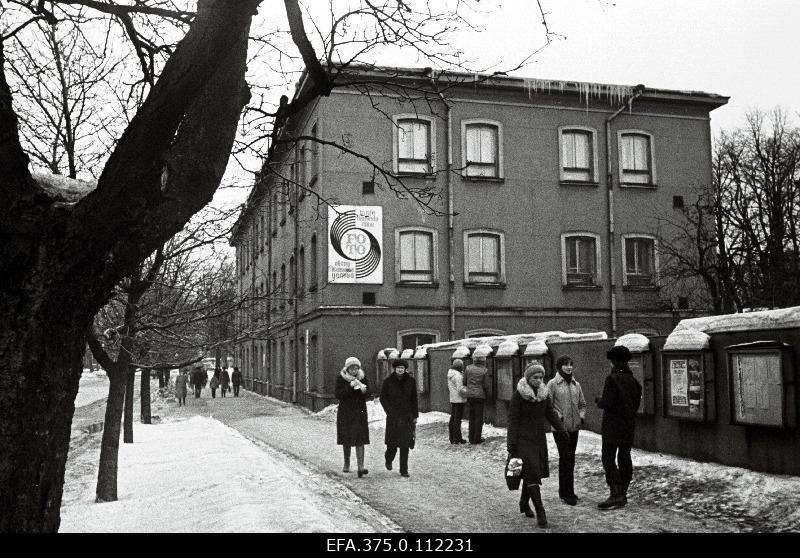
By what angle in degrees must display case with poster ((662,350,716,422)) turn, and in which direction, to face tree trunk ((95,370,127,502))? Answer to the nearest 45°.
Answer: approximately 45° to its right

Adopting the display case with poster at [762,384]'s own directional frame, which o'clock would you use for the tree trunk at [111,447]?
The tree trunk is roughly at 1 o'clock from the display case with poster.

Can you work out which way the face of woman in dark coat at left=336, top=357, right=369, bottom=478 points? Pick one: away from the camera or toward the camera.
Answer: toward the camera

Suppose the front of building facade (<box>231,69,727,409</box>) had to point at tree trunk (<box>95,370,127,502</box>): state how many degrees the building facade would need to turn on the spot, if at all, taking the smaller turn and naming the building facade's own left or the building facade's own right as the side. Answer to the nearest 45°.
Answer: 0° — it already faces it

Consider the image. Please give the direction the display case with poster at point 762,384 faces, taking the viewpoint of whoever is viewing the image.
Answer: facing the viewer and to the left of the viewer

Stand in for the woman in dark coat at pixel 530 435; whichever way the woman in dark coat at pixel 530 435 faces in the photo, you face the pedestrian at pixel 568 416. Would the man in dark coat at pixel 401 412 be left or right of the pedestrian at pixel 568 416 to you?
left

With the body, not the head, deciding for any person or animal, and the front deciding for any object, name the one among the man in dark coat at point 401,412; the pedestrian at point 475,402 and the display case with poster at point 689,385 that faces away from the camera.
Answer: the pedestrian

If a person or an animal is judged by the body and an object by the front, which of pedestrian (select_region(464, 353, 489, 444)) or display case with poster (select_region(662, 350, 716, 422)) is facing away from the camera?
the pedestrian

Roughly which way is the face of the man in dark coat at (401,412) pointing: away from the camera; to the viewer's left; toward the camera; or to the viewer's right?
toward the camera

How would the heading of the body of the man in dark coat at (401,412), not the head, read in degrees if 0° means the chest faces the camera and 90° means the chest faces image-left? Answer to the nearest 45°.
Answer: approximately 0°

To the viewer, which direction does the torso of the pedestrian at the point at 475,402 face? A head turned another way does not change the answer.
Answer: away from the camera

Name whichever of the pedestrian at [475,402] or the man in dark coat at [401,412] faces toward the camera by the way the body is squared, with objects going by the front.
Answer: the man in dark coat

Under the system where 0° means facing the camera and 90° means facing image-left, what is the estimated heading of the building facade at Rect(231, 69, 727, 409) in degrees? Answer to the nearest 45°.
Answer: approximately 0°

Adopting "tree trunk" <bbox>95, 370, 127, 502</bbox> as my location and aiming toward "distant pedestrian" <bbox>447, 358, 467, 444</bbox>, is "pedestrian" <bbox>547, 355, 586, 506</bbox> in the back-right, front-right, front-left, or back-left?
front-right

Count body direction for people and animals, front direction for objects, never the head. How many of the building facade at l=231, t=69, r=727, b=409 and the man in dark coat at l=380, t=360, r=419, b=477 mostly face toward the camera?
2
